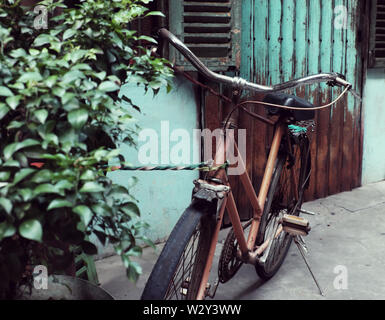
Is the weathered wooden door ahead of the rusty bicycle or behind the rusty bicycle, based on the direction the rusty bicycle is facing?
behind

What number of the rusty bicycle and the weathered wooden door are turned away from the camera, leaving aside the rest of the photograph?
0

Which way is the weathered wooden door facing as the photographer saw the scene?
facing the viewer and to the right of the viewer

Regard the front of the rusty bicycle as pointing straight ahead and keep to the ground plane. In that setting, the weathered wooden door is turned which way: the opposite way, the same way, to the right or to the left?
to the left

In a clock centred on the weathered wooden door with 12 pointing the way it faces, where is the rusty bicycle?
The rusty bicycle is roughly at 2 o'clock from the weathered wooden door.
